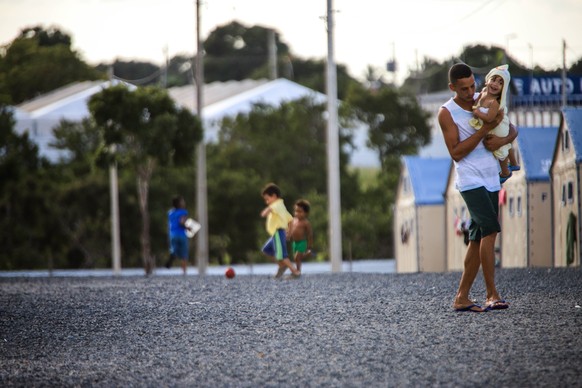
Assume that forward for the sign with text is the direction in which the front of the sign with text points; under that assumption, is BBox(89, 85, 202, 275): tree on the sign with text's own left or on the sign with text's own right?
on the sign with text's own right

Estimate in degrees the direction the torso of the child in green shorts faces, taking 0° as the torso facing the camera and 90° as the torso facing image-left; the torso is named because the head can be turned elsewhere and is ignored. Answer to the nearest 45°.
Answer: approximately 45°

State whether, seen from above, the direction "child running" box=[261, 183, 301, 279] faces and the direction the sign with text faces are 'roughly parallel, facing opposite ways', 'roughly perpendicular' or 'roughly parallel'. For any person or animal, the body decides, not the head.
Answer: roughly perpendicular

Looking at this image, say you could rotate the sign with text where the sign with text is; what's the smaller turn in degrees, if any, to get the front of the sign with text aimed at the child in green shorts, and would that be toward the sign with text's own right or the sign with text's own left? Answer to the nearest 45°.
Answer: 0° — it already faces them

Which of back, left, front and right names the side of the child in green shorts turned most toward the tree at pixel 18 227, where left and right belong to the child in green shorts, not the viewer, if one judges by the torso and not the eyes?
right
